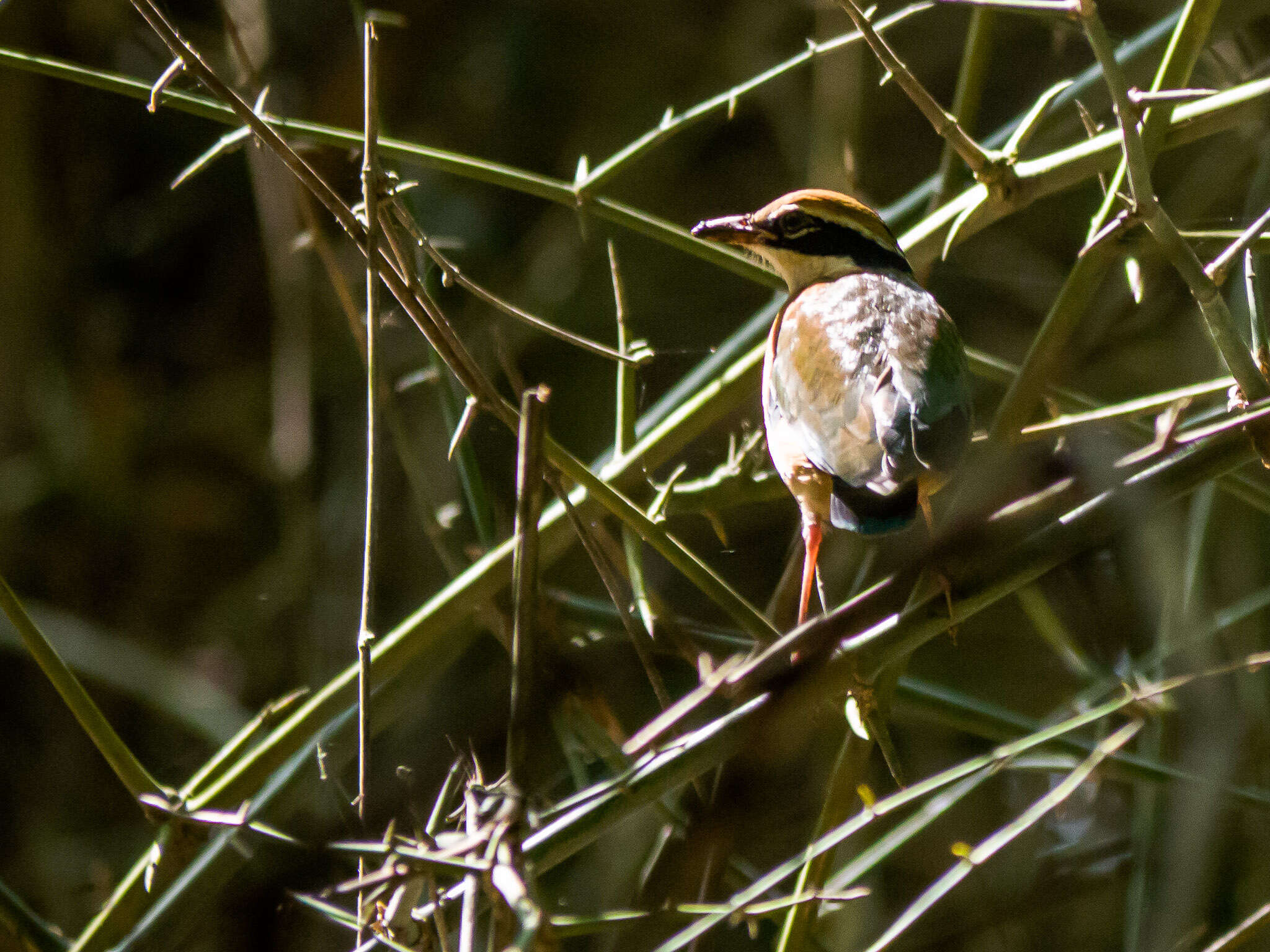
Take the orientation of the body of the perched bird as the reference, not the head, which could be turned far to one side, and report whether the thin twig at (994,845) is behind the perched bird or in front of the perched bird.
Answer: behind

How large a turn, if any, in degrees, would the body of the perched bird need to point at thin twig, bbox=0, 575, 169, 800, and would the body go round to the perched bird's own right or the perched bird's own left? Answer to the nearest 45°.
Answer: approximately 135° to the perched bird's own left

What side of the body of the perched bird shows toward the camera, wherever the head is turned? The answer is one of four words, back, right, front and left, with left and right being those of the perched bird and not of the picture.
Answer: back

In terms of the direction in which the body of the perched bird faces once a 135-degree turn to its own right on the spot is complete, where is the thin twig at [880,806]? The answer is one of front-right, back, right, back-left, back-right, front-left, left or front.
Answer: front-right
